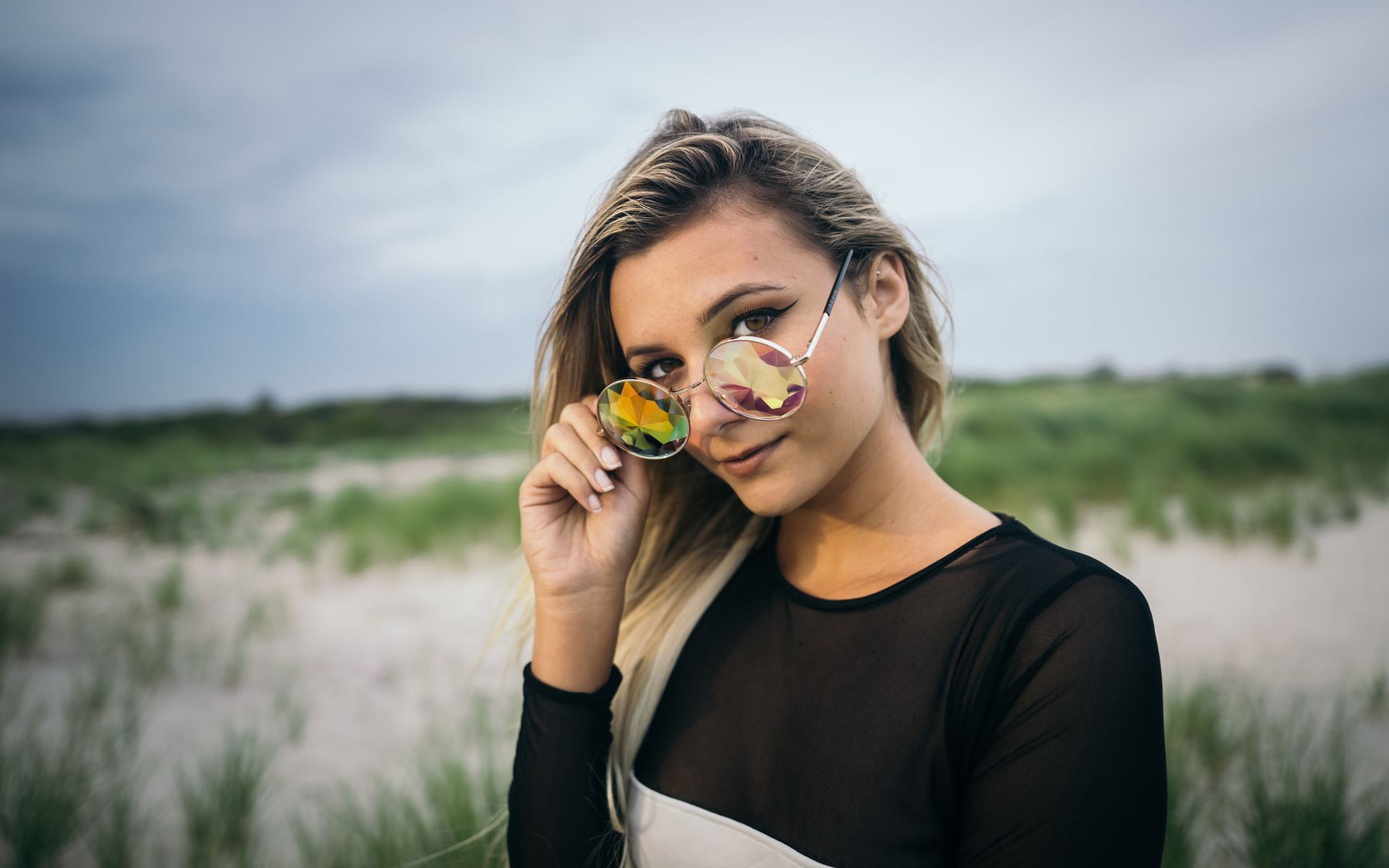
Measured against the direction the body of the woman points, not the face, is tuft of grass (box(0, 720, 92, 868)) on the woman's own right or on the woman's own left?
on the woman's own right

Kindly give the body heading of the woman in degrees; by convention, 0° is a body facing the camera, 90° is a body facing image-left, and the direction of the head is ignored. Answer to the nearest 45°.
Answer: approximately 45°

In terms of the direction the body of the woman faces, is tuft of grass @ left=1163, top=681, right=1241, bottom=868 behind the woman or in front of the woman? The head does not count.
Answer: behind

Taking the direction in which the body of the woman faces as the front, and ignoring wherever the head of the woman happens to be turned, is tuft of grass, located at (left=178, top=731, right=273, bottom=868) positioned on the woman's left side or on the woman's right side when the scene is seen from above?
on the woman's right side

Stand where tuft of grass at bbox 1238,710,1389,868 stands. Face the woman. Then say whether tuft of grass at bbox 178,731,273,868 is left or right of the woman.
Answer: right
